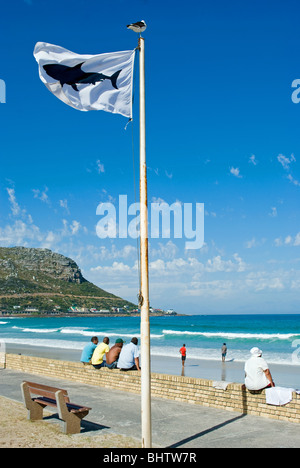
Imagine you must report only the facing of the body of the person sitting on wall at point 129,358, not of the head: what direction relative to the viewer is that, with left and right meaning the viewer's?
facing away from the viewer and to the right of the viewer

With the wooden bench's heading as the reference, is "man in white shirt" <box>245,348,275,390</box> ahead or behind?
ahead

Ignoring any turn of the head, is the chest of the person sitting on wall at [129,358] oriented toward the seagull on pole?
no

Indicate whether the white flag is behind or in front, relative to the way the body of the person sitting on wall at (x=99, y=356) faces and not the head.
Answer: behind

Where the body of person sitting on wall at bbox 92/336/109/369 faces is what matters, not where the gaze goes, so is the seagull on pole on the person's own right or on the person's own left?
on the person's own right

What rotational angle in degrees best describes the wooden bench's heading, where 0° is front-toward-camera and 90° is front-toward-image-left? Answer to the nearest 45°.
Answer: approximately 225°

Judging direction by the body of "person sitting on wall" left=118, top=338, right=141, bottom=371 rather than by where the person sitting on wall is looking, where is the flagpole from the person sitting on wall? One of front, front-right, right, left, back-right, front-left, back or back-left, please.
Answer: back-right

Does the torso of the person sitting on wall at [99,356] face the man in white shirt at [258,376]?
no

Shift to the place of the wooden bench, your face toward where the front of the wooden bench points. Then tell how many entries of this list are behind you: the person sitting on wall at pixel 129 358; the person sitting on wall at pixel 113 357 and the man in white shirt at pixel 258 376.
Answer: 0

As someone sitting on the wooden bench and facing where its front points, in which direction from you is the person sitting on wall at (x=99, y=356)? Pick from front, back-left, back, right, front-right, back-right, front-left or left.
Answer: front-left

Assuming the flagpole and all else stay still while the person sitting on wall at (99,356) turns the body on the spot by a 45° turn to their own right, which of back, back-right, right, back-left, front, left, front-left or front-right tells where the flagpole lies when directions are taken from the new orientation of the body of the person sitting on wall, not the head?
right

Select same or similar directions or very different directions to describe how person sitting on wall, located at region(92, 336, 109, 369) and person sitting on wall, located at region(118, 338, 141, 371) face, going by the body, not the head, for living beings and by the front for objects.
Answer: same or similar directions

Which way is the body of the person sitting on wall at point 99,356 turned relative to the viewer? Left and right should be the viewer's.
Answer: facing away from the viewer and to the right of the viewer

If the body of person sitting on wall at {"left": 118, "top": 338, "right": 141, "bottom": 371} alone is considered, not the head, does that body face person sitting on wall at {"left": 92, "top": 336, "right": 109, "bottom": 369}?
no

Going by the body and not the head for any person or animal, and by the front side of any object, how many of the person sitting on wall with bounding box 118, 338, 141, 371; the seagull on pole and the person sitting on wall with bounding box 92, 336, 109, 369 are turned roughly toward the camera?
0

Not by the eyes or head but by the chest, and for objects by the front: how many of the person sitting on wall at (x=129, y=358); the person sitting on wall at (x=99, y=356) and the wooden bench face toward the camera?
0
